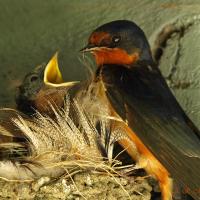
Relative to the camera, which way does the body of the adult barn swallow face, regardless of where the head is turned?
to the viewer's left
